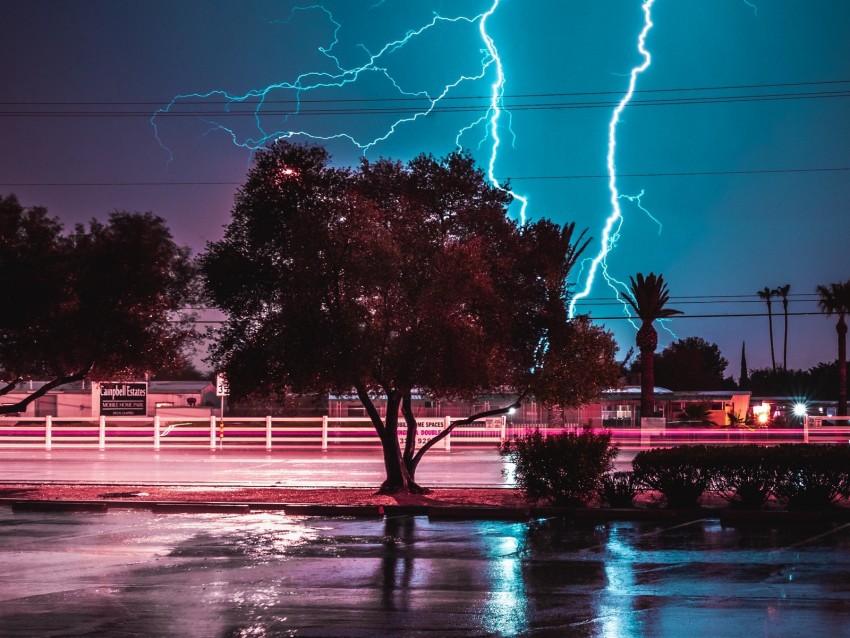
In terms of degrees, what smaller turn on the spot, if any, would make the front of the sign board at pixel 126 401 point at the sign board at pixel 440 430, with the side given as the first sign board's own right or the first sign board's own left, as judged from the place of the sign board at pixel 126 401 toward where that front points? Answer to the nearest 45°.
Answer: approximately 45° to the first sign board's own left

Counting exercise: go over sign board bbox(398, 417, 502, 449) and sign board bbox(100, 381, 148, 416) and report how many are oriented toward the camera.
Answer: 2

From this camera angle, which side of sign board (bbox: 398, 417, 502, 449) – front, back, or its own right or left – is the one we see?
front

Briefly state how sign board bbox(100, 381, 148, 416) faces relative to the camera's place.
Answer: facing the viewer

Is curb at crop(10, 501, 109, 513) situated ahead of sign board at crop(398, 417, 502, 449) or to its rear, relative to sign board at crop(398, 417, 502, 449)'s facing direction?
ahead

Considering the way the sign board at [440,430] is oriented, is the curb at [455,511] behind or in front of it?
in front

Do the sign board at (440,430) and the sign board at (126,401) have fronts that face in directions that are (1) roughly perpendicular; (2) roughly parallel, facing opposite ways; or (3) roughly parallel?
roughly parallel
